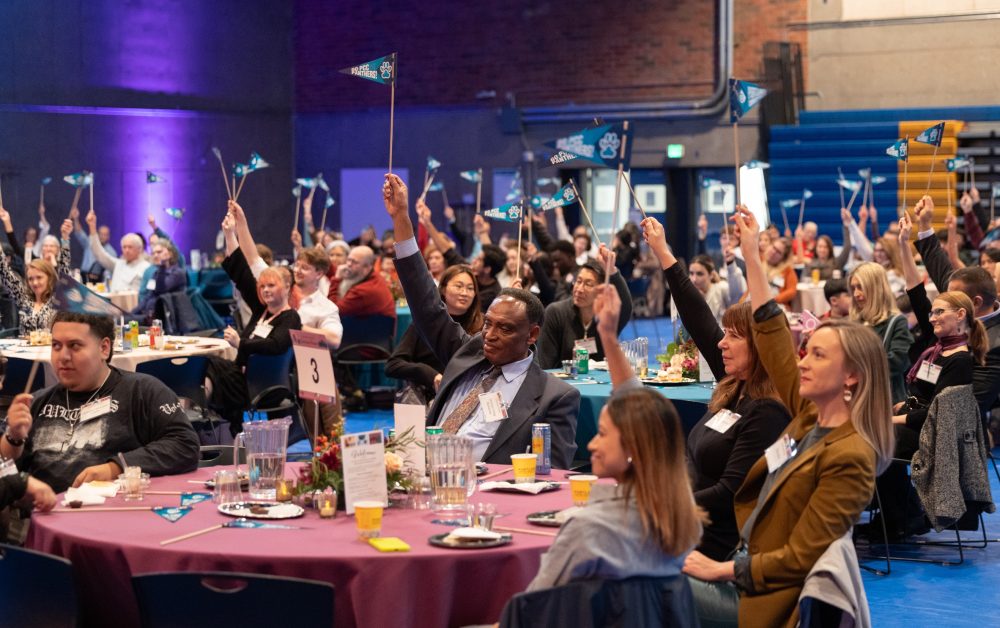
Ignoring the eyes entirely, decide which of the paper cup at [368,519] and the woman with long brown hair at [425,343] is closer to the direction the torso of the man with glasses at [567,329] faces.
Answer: the paper cup

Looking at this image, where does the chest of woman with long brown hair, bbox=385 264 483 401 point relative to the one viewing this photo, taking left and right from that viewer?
facing the viewer and to the right of the viewer

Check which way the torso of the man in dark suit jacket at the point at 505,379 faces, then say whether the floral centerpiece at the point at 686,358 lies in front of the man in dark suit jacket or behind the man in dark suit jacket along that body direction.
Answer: behind

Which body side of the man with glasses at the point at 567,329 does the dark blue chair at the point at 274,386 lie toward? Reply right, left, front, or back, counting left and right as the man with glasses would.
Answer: right

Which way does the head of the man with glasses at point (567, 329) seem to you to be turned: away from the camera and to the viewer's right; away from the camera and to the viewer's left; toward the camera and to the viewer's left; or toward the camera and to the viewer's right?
toward the camera and to the viewer's left

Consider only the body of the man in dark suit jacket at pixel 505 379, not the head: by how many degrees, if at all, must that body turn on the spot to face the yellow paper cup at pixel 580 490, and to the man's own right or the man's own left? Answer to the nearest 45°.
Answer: approximately 45° to the man's own left

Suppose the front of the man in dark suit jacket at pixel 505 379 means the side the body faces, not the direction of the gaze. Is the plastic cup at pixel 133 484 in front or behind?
in front

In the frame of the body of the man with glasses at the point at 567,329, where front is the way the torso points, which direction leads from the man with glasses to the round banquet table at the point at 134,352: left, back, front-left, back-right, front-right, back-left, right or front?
right

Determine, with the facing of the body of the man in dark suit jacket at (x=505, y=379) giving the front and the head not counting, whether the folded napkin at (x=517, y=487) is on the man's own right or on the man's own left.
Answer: on the man's own left

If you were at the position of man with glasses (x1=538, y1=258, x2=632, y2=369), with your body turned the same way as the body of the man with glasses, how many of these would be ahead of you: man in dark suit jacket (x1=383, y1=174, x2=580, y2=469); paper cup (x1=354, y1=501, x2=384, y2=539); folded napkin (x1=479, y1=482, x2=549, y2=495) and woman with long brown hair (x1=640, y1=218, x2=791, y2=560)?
4

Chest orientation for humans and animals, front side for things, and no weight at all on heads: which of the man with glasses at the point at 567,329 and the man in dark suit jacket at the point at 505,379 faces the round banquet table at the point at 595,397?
the man with glasses

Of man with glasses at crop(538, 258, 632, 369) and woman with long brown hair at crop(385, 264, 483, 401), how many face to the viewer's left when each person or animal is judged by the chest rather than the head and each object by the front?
0

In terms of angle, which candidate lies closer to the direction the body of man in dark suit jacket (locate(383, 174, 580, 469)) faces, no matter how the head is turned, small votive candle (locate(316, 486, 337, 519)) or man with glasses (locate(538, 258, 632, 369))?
the small votive candle

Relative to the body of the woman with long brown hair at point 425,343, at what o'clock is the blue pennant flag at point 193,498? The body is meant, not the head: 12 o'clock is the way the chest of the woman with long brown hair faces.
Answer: The blue pennant flag is roughly at 2 o'clock from the woman with long brown hair.
